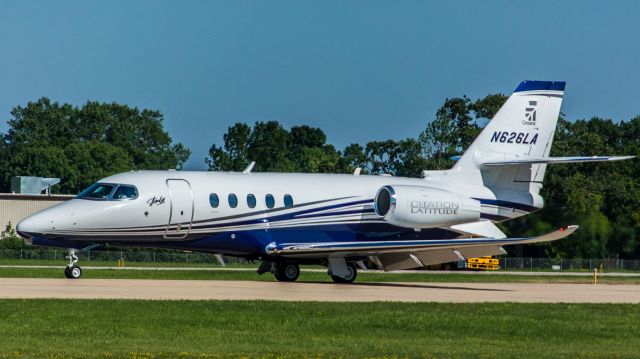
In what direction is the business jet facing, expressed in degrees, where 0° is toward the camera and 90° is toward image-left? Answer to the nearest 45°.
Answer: approximately 45°
